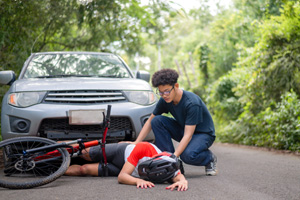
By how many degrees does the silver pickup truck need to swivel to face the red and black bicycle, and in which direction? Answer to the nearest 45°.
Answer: approximately 45° to its right

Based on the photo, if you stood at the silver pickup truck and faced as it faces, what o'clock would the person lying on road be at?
The person lying on road is roughly at 11 o'clock from the silver pickup truck.

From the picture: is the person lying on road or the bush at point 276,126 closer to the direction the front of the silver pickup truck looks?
the person lying on road

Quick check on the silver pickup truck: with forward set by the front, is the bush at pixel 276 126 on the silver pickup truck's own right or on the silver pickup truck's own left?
on the silver pickup truck's own left

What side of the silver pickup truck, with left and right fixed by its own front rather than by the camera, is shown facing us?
front

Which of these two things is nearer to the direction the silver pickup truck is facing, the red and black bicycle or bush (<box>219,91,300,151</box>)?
the red and black bicycle
